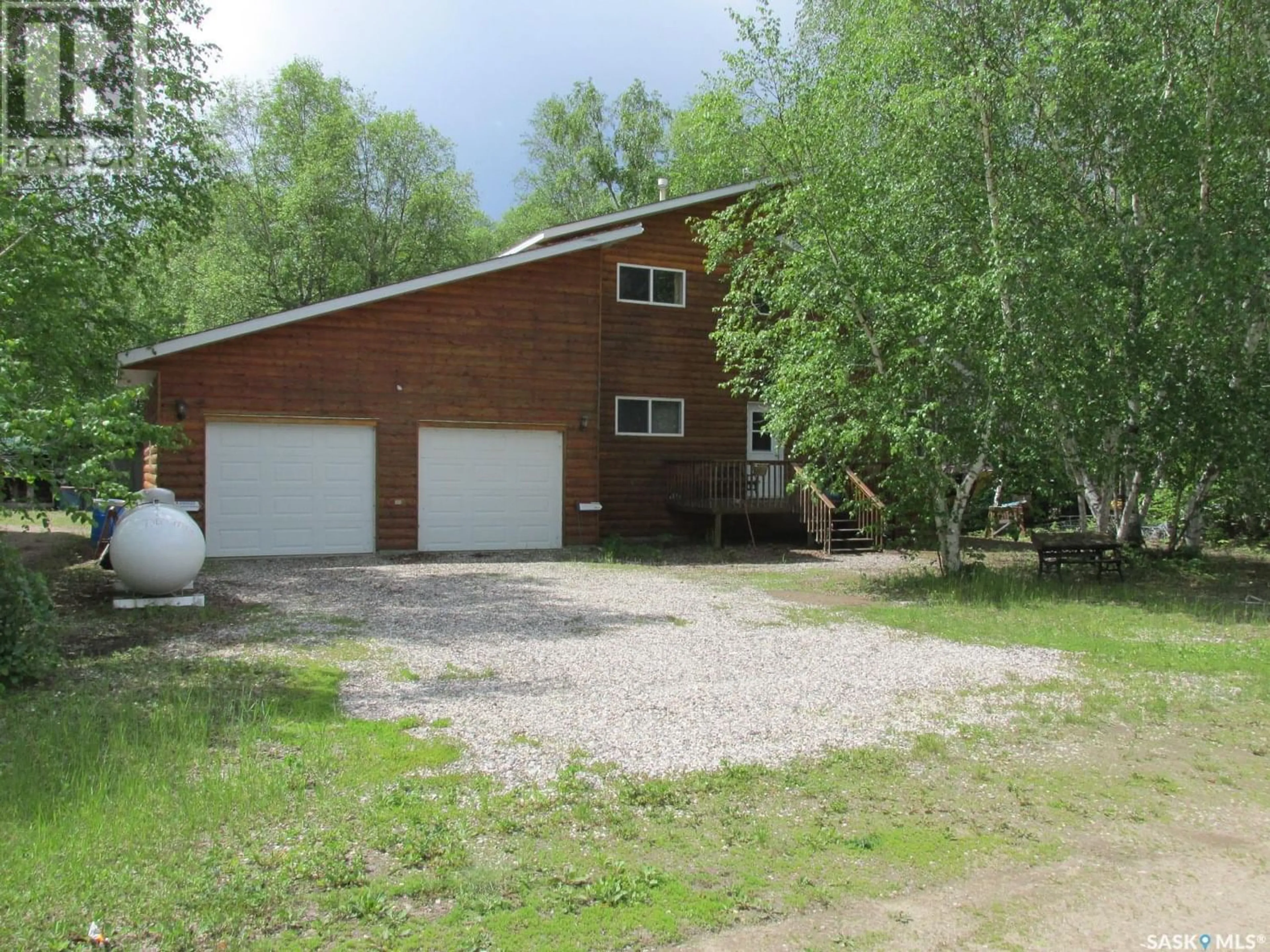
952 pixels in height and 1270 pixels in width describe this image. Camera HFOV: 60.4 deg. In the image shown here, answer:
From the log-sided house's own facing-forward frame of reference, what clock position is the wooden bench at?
The wooden bench is roughly at 10 o'clock from the log-sided house.

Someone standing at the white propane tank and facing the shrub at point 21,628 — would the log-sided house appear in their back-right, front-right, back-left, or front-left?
back-left

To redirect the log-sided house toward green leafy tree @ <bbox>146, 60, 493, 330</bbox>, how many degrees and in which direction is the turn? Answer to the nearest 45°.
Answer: approximately 180°

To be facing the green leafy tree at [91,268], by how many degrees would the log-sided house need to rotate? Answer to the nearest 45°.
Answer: approximately 45° to its right

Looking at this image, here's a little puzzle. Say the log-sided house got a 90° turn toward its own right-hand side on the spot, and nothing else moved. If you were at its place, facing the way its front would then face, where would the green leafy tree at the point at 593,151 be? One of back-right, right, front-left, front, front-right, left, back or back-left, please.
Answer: right

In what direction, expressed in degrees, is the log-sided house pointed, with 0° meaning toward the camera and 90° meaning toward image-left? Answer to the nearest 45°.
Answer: approximately 0°
